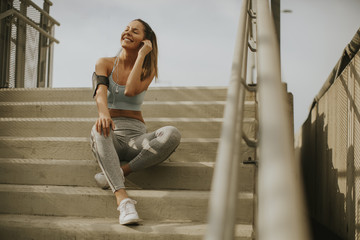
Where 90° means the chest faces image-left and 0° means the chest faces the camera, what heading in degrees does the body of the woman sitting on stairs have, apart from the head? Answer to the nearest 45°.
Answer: approximately 0°

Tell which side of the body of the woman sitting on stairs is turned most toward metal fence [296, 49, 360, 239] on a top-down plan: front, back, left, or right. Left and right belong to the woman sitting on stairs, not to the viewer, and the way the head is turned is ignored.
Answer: left

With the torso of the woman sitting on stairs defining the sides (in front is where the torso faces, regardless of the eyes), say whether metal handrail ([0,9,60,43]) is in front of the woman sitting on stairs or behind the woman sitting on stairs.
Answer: behind
